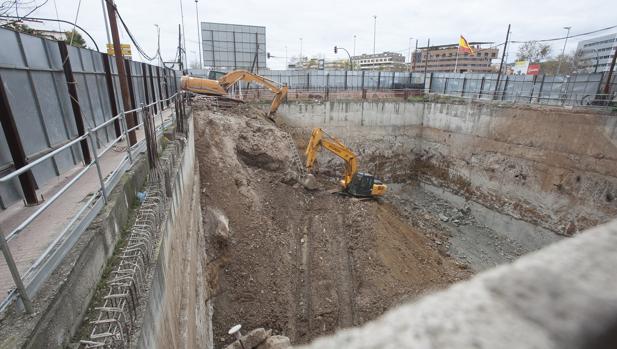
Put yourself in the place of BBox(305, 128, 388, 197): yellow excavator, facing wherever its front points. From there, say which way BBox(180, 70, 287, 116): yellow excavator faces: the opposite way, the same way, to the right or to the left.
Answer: the opposite way

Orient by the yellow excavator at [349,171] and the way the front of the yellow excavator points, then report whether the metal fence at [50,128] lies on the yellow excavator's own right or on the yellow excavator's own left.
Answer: on the yellow excavator's own left

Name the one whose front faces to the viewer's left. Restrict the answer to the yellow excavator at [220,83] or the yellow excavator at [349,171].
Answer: the yellow excavator at [349,171]

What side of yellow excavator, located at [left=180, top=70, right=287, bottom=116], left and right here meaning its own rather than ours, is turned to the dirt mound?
right

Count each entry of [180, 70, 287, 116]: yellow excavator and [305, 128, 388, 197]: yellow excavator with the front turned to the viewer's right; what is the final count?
1

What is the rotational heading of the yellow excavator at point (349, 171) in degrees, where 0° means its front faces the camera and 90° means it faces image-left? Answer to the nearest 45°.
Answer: approximately 90°

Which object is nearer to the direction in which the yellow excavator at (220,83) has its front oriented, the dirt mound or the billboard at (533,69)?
the billboard

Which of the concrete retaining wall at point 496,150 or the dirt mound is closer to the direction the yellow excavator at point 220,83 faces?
the concrete retaining wall

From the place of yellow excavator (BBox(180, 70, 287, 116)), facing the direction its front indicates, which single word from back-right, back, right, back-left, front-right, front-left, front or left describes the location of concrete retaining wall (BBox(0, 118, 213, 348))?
right

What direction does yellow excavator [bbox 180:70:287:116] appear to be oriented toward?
to the viewer's right

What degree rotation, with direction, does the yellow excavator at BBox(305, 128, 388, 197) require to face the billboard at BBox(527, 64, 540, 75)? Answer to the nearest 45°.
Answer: approximately 135° to its right

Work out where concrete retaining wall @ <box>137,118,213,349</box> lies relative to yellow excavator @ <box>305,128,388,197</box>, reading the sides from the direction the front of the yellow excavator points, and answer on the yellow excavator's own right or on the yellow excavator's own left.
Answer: on the yellow excavator's own left
